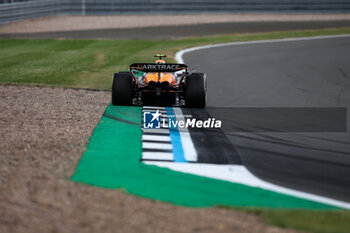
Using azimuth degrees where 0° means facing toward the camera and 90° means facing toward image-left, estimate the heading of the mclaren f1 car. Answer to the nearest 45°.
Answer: approximately 180°
